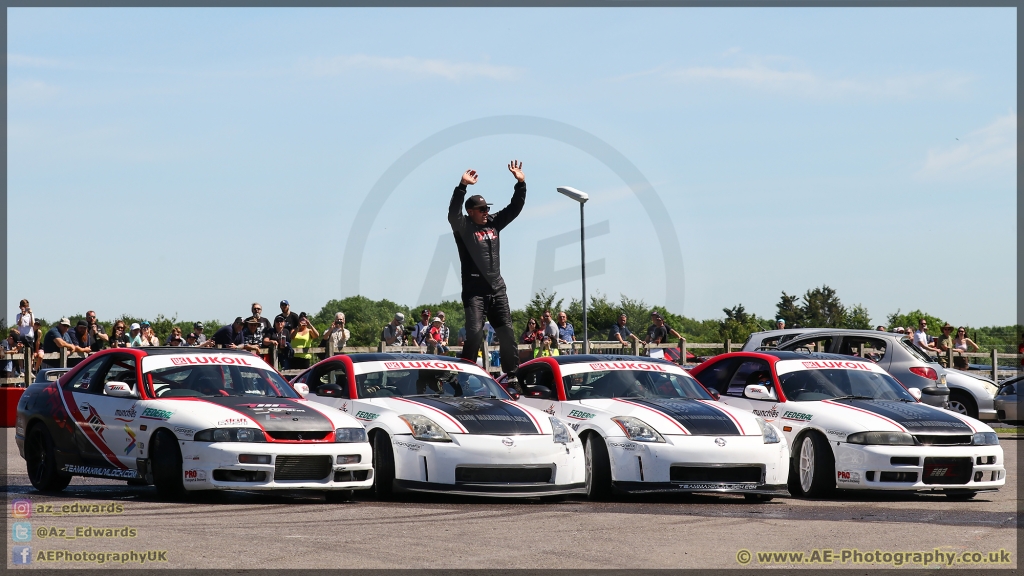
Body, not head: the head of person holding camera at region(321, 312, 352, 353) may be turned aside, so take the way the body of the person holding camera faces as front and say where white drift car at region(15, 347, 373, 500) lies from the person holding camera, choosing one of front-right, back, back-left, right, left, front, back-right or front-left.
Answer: front

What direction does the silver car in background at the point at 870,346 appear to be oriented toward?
to the viewer's left

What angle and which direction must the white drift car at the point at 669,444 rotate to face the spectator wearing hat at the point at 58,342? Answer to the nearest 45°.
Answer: approximately 180°

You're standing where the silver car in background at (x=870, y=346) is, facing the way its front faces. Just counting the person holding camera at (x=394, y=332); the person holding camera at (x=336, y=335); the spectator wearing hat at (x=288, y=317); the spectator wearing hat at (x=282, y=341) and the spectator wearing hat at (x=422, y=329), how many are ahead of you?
5

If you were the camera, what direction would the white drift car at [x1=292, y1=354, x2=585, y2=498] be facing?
facing the viewer and to the right of the viewer

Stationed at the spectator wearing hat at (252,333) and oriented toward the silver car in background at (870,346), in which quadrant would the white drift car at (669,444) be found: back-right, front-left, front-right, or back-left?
front-right

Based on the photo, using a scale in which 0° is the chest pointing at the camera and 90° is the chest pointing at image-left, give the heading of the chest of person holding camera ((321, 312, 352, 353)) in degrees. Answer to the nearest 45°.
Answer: approximately 0°

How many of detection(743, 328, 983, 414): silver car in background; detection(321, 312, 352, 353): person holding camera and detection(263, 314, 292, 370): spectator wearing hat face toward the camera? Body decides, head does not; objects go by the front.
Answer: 2

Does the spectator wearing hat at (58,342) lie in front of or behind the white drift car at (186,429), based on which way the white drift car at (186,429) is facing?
behind

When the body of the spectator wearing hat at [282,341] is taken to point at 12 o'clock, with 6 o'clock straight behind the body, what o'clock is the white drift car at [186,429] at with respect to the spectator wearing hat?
The white drift car is roughly at 12 o'clock from the spectator wearing hat.

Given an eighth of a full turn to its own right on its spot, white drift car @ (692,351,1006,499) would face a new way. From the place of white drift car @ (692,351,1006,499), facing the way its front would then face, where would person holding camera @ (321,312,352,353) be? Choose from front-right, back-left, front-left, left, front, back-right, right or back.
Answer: back-right

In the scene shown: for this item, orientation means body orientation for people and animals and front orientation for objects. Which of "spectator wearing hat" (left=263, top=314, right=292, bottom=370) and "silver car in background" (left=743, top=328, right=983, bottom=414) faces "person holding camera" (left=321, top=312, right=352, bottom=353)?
the silver car in background

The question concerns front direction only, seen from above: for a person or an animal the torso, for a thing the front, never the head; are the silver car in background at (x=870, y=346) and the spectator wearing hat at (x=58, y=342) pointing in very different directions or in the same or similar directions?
very different directions

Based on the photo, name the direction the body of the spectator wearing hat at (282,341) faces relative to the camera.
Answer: toward the camera

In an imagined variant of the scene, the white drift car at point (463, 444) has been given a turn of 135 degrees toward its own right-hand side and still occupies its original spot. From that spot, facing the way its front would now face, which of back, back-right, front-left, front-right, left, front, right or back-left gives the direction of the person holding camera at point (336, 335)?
right

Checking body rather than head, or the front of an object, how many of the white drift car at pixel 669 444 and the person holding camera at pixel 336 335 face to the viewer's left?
0

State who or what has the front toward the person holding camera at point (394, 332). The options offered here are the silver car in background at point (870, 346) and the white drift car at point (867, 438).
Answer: the silver car in background

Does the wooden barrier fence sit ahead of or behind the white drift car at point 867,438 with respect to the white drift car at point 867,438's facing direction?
behind
